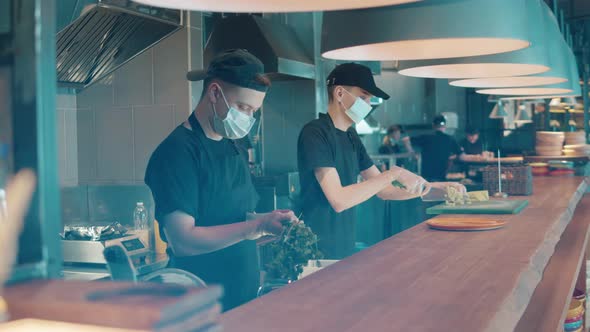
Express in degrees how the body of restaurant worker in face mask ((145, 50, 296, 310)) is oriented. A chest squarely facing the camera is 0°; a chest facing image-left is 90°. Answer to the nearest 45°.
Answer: approximately 315°

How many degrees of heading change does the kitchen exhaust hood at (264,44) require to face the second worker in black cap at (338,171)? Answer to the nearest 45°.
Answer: approximately 45° to its right

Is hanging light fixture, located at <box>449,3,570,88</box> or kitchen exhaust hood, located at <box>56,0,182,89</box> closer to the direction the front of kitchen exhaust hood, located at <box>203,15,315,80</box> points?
the hanging light fixture

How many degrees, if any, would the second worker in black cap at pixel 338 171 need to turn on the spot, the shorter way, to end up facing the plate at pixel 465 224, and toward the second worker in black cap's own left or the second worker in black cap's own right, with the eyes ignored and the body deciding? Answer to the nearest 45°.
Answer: approximately 45° to the second worker in black cap's own left

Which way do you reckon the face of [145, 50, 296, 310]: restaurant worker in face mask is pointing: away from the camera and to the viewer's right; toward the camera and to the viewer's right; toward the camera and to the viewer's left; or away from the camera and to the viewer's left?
toward the camera and to the viewer's right

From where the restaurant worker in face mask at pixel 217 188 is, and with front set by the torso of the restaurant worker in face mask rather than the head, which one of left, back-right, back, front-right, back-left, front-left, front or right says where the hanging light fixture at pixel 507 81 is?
left
